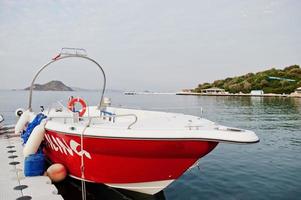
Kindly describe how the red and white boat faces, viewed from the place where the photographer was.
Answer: facing the viewer and to the right of the viewer
